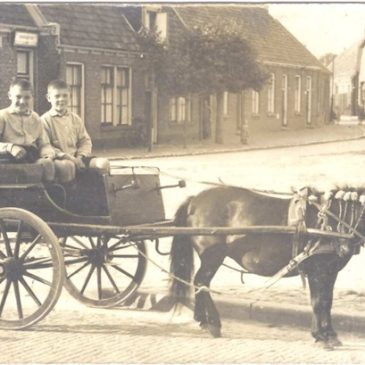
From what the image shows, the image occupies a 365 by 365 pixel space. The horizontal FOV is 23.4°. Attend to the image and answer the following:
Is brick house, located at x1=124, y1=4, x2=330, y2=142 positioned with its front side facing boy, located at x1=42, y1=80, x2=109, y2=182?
no

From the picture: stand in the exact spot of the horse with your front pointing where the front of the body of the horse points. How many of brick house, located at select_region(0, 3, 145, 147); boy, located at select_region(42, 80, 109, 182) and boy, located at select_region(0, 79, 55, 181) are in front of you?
0

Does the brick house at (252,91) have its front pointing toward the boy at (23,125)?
no

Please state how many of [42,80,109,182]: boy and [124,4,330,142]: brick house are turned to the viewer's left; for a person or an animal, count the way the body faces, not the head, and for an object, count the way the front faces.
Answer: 0

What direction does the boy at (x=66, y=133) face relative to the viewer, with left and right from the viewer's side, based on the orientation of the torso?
facing the viewer and to the right of the viewer

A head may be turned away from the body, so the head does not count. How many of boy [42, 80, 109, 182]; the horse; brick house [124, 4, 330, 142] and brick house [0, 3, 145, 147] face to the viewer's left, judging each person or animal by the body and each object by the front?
0

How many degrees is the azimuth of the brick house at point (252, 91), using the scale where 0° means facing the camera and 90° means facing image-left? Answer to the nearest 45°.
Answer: approximately 315°

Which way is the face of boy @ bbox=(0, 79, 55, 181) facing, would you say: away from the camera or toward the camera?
toward the camera

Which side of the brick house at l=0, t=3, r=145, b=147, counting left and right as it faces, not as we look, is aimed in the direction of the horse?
front

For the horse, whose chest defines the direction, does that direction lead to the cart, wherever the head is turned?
no

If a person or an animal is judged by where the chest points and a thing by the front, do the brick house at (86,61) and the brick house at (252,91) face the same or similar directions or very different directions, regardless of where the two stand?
same or similar directions

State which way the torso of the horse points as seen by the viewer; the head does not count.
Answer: to the viewer's right
